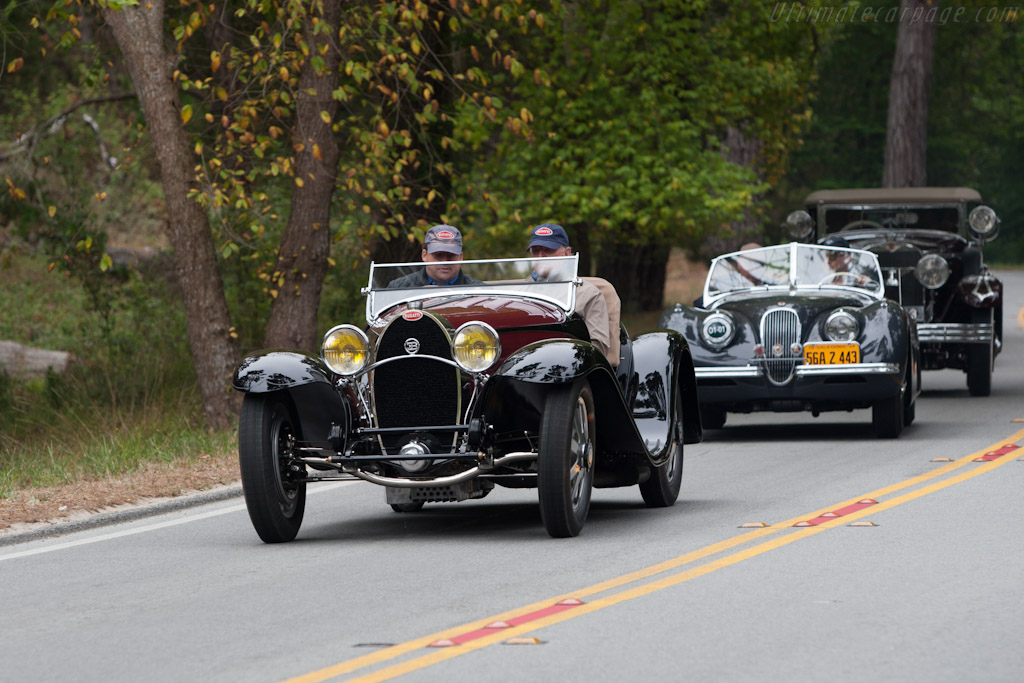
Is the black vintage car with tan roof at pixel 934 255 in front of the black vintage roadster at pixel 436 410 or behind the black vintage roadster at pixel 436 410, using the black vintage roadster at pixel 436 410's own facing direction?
behind

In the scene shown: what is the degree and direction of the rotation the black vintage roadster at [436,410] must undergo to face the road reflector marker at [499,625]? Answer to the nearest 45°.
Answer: approximately 45° to its left

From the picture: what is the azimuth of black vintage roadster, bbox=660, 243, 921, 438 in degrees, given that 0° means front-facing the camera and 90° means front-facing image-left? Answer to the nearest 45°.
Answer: approximately 0°

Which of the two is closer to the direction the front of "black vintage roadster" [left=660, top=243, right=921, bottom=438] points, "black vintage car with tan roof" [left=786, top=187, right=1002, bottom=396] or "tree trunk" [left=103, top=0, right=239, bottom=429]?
the tree trunk

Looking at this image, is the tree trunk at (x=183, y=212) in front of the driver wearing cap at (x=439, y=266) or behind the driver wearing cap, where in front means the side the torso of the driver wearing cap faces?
behind

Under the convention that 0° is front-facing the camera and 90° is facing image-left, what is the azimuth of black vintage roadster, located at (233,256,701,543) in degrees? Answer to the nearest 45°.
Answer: approximately 45°

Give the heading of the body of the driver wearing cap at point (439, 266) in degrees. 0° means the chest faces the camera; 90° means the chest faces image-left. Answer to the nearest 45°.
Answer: approximately 0°

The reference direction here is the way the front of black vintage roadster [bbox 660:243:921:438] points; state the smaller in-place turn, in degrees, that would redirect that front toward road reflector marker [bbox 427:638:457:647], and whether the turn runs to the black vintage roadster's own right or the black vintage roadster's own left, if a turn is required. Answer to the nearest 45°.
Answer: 0° — it already faces it
